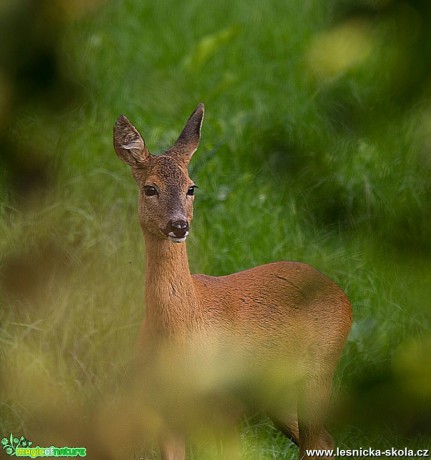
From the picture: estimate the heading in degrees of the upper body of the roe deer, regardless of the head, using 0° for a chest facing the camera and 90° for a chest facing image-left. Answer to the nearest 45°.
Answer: approximately 45°
